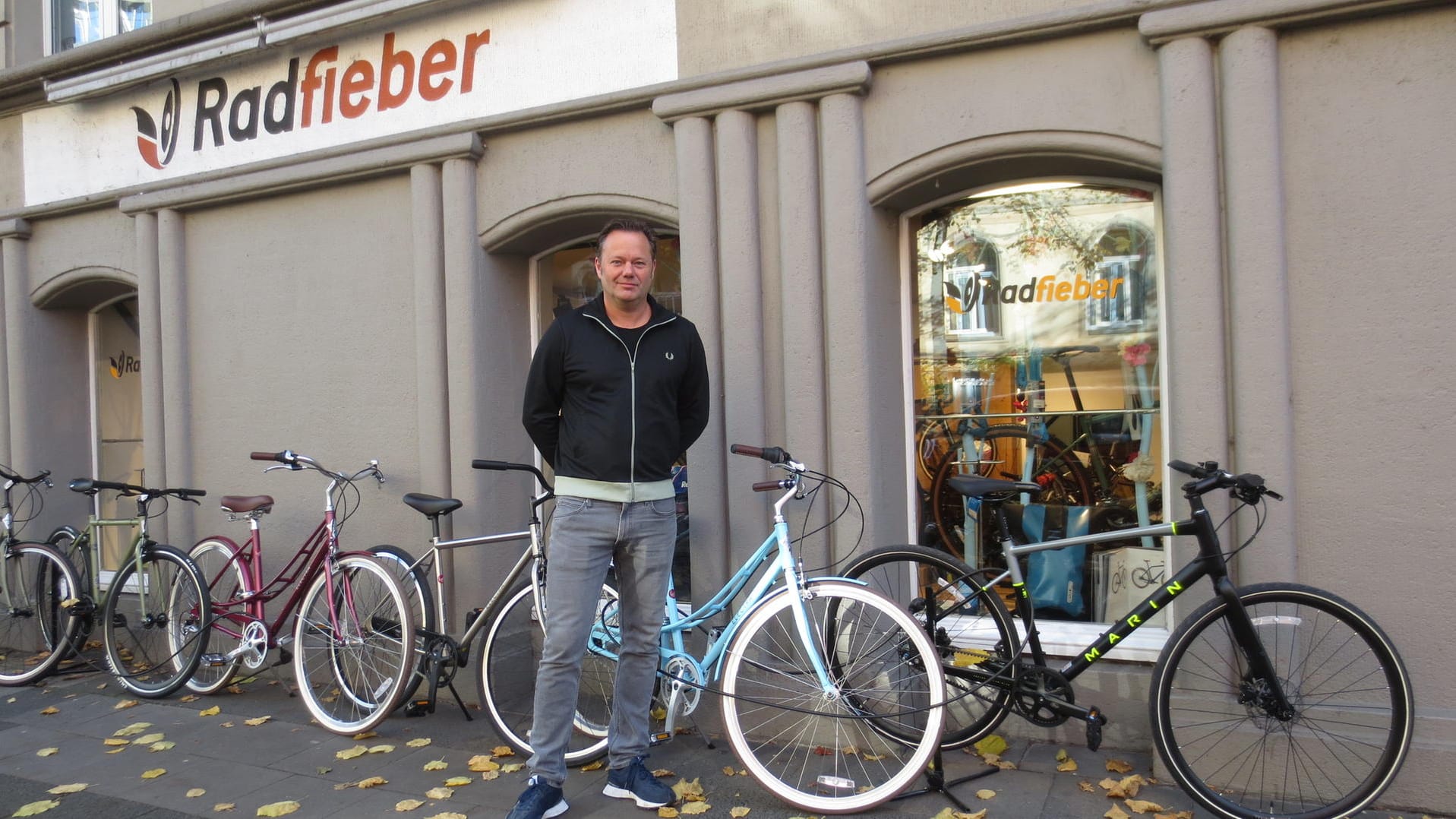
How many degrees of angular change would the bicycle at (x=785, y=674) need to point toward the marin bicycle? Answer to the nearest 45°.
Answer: approximately 45° to its left

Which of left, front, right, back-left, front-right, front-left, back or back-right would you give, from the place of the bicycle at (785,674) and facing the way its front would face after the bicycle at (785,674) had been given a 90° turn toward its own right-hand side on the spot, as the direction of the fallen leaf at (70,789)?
front-right

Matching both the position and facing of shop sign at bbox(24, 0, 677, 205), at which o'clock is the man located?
The man is roughly at 10 o'clock from the shop sign.

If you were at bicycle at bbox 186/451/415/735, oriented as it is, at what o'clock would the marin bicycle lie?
The marin bicycle is roughly at 12 o'clock from the bicycle.

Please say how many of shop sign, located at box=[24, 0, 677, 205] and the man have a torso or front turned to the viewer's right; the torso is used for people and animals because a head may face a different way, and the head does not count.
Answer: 0

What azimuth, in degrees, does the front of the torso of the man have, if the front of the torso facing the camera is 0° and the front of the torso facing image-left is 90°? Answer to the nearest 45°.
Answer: approximately 0°

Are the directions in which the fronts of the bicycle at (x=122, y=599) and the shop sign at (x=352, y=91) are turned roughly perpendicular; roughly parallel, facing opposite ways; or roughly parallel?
roughly perpendicular

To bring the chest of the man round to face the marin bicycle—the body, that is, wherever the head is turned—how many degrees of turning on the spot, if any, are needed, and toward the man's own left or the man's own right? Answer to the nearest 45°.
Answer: approximately 90° to the man's own left

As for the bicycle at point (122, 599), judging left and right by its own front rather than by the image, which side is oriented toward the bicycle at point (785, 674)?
front
